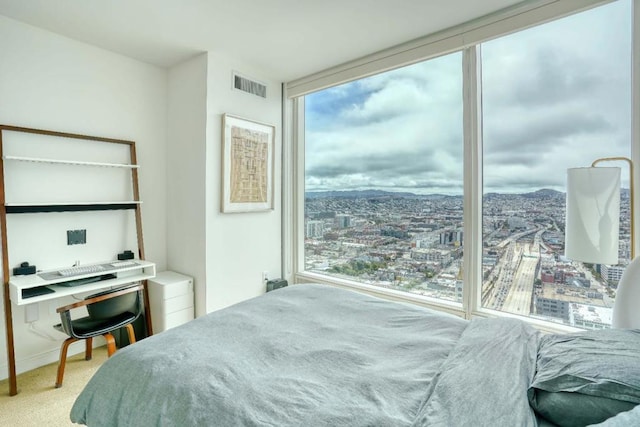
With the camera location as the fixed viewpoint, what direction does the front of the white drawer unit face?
facing the viewer and to the right of the viewer

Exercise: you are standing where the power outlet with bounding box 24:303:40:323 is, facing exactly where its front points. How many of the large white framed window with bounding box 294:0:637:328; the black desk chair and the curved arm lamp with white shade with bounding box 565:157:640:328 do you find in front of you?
3

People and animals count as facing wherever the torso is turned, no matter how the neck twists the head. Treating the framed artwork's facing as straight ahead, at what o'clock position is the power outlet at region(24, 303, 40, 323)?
The power outlet is roughly at 4 o'clock from the framed artwork.

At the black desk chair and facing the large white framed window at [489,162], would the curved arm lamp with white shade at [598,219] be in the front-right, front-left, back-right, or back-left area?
front-right

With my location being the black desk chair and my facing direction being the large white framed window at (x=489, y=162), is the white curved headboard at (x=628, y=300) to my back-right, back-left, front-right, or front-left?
front-right

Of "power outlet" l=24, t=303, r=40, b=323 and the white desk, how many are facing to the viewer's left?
0

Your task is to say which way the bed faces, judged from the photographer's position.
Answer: facing away from the viewer and to the left of the viewer

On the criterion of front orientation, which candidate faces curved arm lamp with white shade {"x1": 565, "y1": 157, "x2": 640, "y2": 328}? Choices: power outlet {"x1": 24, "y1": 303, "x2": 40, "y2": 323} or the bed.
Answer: the power outlet

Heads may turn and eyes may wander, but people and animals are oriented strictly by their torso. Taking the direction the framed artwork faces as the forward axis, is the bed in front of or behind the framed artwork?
in front
